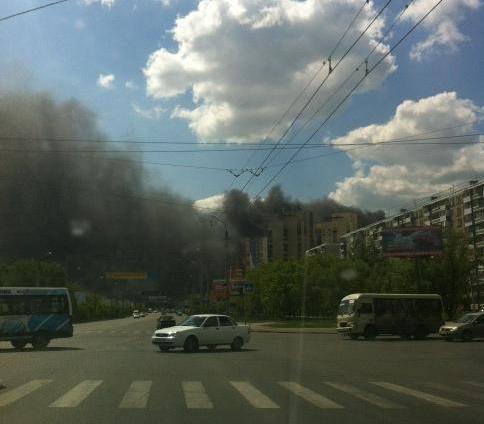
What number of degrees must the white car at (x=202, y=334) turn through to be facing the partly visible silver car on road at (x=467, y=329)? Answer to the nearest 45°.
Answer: approximately 180°

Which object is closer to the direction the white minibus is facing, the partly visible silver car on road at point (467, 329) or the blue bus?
the blue bus

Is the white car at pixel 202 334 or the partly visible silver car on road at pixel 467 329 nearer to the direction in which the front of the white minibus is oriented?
the white car

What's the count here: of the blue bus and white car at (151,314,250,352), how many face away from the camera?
0

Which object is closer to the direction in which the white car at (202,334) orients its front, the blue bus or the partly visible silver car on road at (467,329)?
the blue bus

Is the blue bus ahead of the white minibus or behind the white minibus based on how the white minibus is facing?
ahead

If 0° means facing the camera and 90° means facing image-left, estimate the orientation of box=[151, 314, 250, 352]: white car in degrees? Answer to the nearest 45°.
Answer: approximately 45°

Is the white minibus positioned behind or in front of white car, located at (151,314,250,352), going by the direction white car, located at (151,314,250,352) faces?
behind
